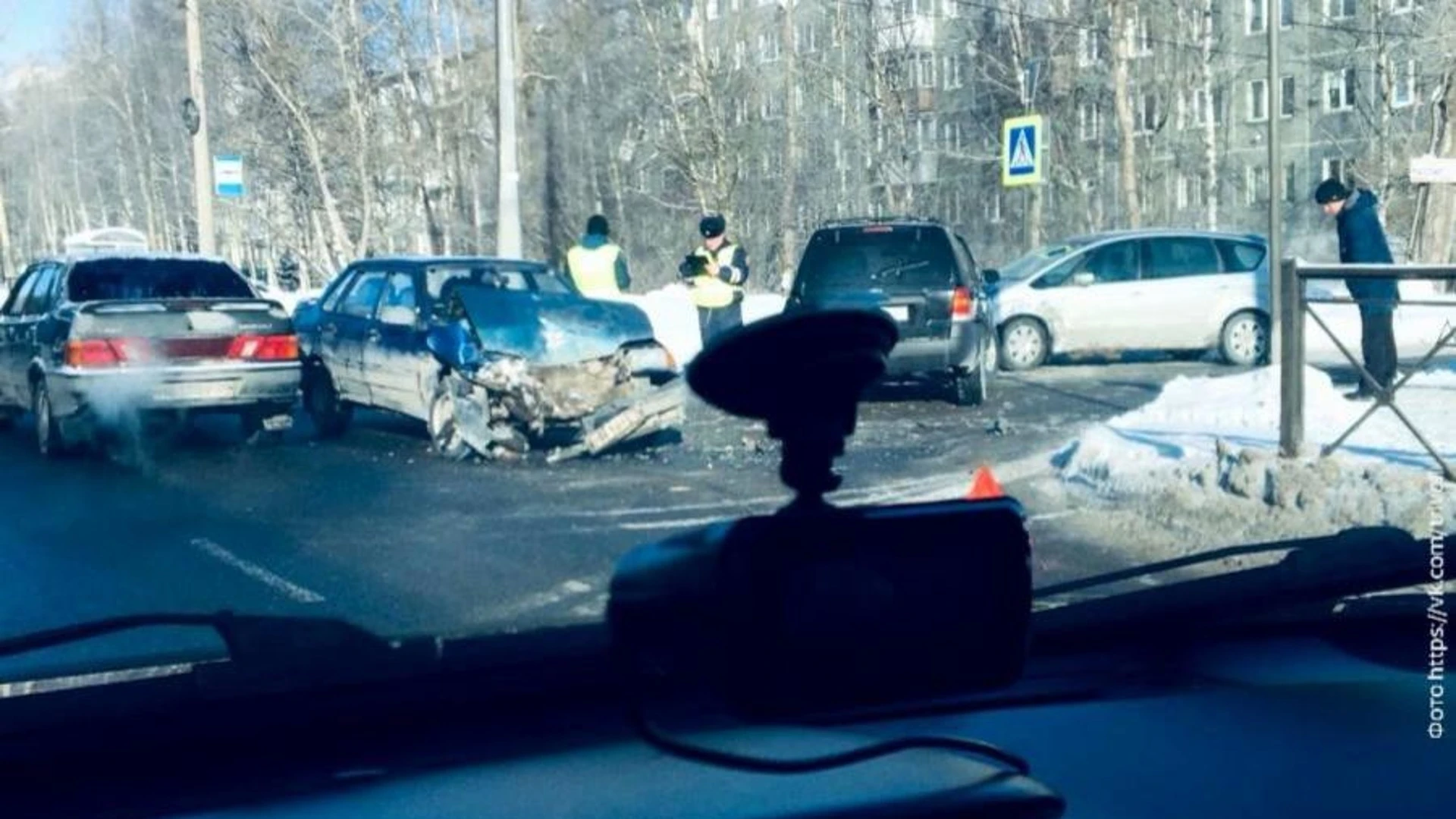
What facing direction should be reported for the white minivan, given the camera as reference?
facing to the left of the viewer

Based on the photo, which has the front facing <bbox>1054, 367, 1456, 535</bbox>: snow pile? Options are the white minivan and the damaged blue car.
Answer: the damaged blue car

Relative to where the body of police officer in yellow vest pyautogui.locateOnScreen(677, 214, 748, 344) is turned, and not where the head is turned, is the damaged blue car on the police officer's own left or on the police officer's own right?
on the police officer's own right

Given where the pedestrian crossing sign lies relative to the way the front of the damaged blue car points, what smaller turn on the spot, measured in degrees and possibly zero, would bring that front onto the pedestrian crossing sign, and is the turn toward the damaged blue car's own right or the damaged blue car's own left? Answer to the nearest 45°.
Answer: approximately 90° to the damaged blue car's own left

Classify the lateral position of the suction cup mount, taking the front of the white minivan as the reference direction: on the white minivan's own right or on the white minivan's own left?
on the white minivan's own left

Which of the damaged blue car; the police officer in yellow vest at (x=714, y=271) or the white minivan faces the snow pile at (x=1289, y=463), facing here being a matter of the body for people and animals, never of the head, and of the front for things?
the damaged blue car

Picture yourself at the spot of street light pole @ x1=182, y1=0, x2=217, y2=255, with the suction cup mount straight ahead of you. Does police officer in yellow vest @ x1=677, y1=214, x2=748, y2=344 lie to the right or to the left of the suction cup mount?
left

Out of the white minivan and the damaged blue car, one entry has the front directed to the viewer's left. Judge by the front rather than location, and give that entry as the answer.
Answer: the white minivan

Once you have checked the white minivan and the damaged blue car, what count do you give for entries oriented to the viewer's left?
1

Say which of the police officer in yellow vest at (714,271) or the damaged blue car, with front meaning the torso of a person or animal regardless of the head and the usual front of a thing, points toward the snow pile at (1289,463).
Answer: the damaged blue car

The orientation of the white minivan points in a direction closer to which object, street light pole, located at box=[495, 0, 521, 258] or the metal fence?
the street light pole
